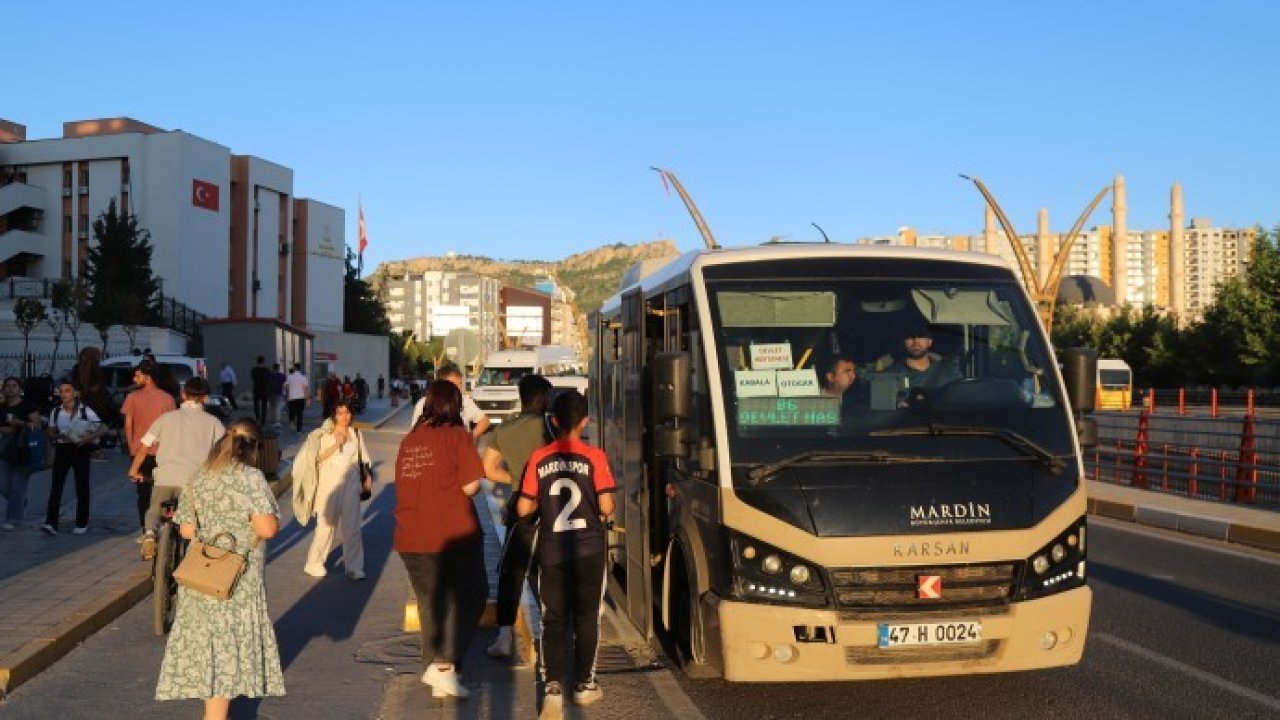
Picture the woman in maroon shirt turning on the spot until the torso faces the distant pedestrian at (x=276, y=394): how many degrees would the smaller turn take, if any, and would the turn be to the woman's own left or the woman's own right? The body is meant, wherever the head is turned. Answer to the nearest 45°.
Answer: approximately 45° to the woman's own left

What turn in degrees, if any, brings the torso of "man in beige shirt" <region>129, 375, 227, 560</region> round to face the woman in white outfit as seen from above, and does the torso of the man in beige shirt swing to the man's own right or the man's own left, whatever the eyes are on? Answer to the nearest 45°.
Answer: approximately 45° to the man's own right

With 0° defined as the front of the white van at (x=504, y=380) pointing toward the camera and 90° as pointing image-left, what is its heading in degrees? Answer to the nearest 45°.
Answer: approximately 45°

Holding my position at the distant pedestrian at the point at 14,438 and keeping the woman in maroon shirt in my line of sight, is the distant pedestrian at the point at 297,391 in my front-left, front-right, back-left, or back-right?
back-left

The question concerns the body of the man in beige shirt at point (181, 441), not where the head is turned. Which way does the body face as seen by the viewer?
away from the camera

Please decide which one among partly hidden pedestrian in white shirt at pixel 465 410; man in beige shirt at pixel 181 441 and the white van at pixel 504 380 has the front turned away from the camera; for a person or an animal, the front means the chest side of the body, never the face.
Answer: the man in beige shirt

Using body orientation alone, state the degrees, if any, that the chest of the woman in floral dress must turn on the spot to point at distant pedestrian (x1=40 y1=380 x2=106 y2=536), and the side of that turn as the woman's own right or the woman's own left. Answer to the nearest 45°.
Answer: approximately 45° to the woman's own left

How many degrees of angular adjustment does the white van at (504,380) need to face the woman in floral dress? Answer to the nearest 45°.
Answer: approximately 45° to its left

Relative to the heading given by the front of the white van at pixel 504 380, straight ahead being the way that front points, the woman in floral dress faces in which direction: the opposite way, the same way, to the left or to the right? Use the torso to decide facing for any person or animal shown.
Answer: the opposite way

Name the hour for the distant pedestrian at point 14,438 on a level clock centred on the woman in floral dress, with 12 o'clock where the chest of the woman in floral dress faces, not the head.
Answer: The distant pedestrian is roughly at 10 o'clock from the woman in floral dress.

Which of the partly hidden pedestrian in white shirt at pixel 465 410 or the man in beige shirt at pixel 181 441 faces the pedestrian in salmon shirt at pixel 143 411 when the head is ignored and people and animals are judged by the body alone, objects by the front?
the man in beige shirt

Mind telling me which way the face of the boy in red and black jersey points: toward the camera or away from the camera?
away from the camera

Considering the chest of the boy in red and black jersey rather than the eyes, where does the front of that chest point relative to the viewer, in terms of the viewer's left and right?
facing away from the viewer

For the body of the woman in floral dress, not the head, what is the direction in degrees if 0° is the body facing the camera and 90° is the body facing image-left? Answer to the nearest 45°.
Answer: approximately 225°
